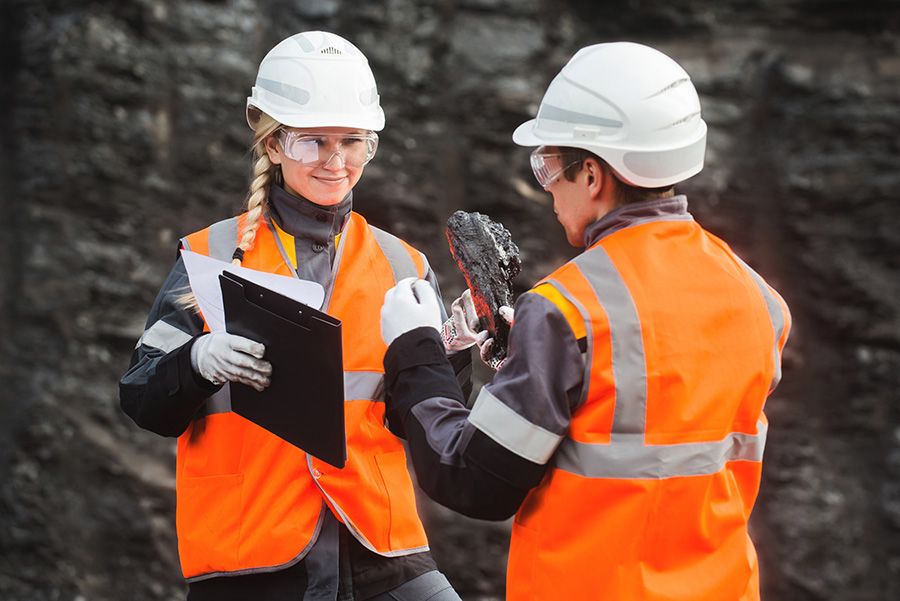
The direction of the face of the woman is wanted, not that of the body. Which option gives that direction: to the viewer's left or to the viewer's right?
to the viewer's right

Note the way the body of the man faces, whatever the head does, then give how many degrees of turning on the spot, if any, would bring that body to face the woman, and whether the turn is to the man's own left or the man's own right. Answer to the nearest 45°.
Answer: approximately 45° to the man's own left

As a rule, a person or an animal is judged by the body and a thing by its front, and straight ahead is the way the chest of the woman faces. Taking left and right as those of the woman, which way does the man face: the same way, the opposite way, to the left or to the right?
the opposite way

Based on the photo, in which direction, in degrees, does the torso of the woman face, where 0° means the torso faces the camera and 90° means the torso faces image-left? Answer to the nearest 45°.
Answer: approximately 315°

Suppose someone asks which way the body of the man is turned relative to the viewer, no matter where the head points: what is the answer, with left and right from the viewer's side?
facing away from the viewer and to the left of the viewer

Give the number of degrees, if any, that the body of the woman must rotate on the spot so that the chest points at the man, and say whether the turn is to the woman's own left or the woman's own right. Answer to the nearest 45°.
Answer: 0° — they already face them

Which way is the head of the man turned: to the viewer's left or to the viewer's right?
to the viewer's left
